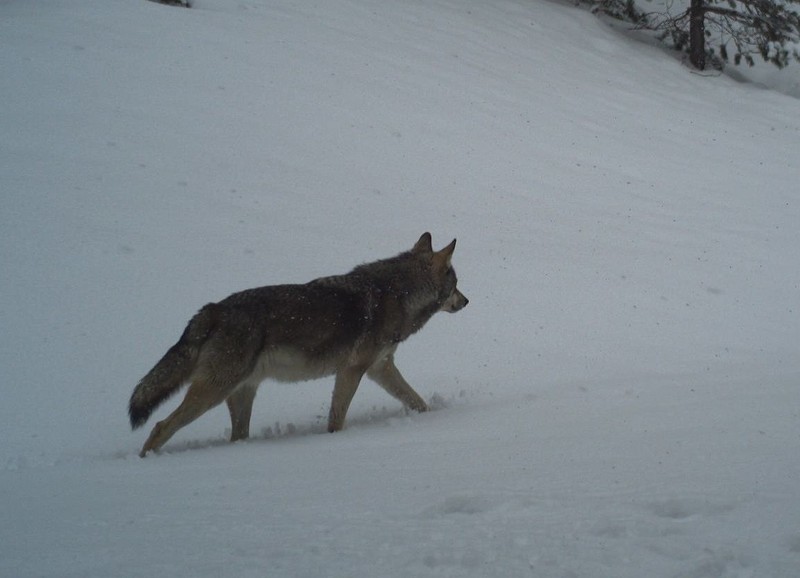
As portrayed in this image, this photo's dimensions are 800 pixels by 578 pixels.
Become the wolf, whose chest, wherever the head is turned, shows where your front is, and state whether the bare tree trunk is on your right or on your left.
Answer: on your left

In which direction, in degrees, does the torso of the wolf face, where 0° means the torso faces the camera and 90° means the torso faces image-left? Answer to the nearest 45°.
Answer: approximately 270°
